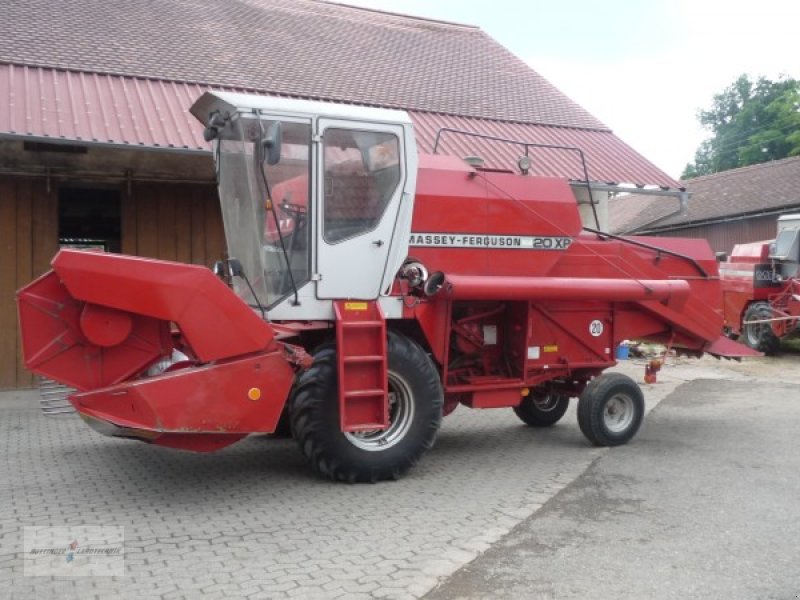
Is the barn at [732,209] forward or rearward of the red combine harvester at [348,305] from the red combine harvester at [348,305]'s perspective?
rearward

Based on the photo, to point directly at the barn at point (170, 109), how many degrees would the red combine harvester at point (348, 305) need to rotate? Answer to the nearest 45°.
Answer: approximately 90° to its right

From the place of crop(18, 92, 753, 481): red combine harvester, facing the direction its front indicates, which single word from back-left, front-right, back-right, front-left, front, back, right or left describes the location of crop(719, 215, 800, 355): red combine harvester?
back

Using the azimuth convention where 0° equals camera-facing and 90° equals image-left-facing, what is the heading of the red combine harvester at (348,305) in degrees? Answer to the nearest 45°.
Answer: approximately 45°

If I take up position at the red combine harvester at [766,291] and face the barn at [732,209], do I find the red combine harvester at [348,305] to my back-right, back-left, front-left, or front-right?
back-left

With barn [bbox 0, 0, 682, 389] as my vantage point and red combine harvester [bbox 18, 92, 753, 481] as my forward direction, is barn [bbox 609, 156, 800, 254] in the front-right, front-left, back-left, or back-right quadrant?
back-left
